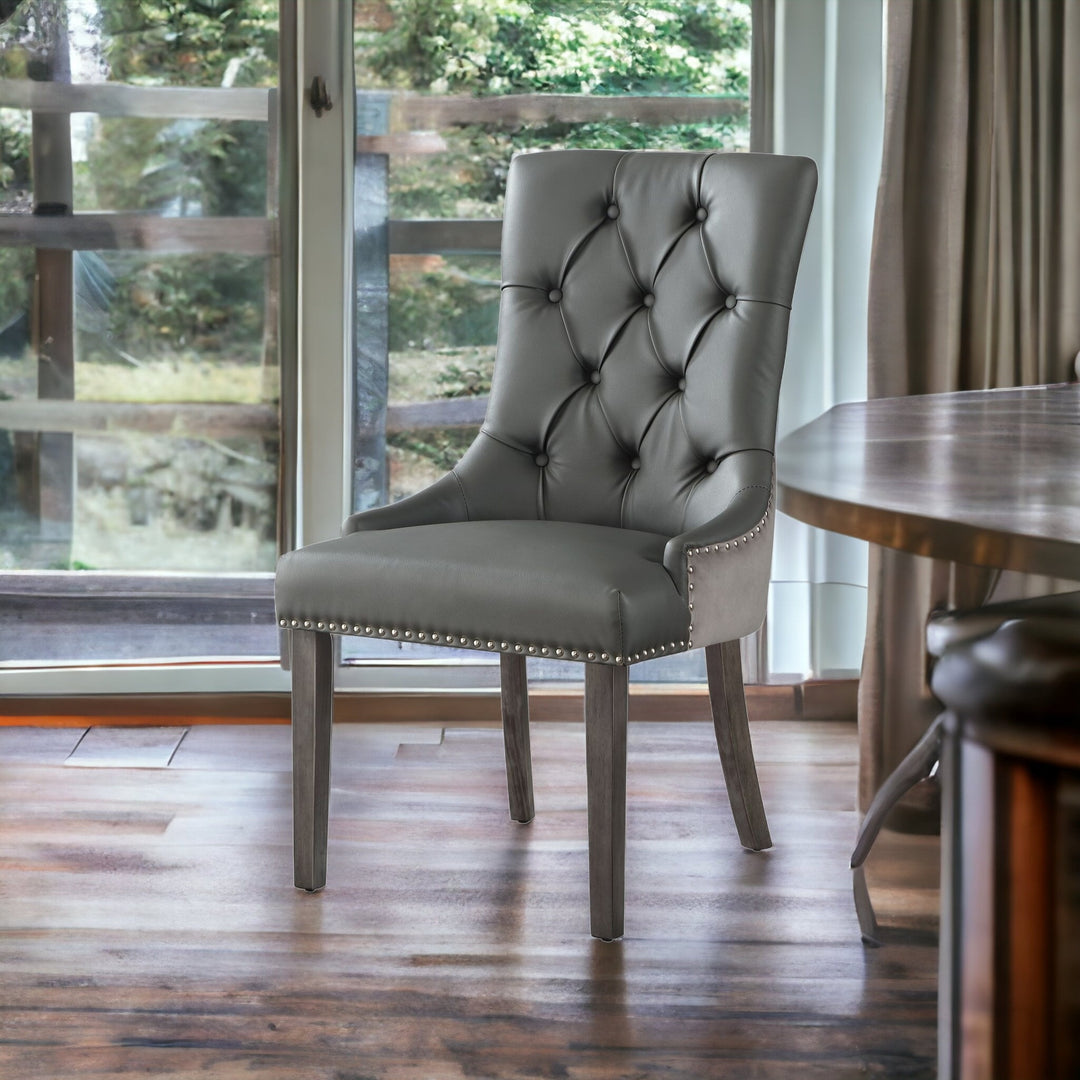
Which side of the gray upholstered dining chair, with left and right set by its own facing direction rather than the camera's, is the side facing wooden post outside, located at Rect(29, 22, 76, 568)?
right

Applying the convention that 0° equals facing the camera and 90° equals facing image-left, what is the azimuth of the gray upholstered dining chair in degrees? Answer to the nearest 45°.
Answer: approximately 45°

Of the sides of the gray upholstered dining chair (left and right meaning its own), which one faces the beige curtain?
back
